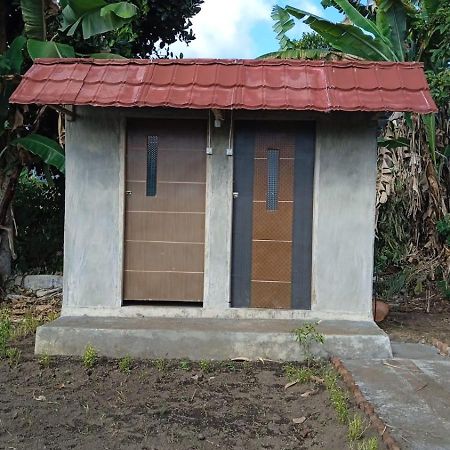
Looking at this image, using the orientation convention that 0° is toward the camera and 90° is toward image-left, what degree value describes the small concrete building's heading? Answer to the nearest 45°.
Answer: approximately 0°

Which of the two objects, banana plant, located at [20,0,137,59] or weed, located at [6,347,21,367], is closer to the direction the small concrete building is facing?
the weed

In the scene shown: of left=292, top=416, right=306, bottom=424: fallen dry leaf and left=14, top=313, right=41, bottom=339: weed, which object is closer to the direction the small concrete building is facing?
the fallen dry leaf

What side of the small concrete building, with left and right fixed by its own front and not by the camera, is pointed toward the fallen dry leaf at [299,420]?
front

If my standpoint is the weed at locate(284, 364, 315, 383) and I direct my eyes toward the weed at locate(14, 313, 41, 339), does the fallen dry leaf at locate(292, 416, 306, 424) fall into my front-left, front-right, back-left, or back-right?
back-left

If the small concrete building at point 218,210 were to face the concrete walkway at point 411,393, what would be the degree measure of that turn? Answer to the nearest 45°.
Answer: approximately 45° to its left

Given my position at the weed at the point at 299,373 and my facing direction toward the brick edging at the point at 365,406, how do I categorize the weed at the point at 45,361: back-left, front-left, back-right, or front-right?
back-right

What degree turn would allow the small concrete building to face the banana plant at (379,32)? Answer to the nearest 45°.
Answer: approximately 135° to its left
